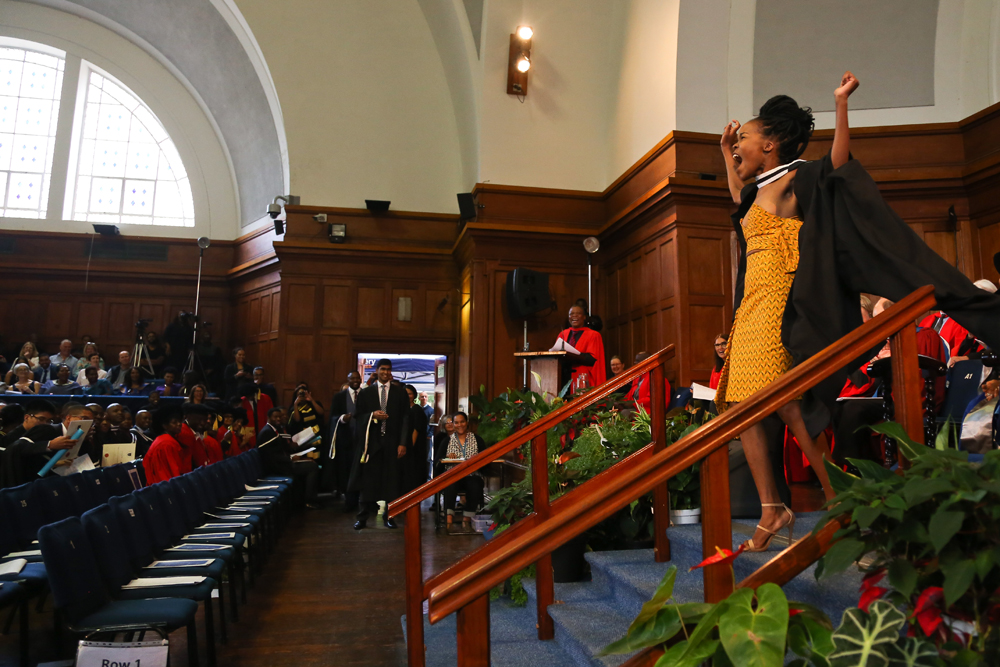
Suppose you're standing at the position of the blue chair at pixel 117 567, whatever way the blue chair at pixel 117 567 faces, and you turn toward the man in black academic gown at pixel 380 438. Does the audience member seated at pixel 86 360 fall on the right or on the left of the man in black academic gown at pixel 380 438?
left

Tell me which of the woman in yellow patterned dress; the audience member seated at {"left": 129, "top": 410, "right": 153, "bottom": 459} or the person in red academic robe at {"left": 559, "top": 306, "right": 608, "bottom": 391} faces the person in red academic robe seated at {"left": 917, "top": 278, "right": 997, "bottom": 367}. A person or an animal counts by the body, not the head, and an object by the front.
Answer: the audience member seated at {"left": 129, "top": 410, "right": 153, "bottom": 459}

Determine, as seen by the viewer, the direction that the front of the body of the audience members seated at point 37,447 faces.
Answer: to the viewer's right

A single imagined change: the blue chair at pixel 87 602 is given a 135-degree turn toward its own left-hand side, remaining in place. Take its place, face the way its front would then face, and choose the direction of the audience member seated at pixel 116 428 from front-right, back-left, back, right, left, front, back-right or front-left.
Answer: front-right

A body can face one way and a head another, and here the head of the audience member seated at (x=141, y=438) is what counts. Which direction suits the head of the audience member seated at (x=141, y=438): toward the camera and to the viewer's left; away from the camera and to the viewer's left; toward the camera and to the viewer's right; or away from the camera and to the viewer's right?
toward the camera and to the viewer's right

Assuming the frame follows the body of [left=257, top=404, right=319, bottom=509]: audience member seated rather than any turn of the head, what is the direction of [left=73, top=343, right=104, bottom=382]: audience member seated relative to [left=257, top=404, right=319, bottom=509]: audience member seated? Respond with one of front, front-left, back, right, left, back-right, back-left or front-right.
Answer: back-left

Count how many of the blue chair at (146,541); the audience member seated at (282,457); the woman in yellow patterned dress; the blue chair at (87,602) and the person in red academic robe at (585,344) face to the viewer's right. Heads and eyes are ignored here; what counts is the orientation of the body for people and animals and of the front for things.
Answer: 3

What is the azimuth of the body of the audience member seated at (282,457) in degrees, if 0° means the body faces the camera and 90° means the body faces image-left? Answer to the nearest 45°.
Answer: approximately 270°
